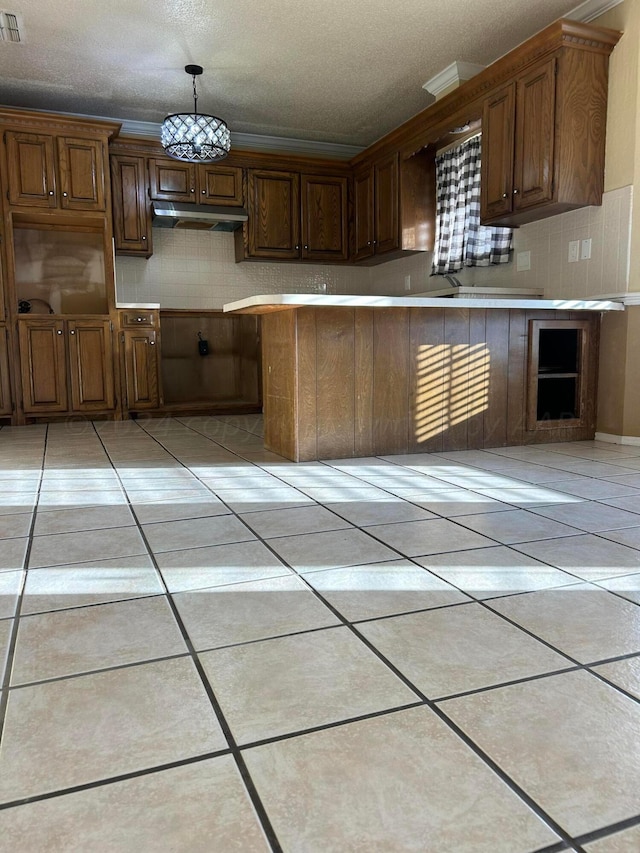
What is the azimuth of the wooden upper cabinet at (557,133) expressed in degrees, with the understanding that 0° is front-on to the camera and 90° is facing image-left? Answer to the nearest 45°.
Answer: approximately 45°

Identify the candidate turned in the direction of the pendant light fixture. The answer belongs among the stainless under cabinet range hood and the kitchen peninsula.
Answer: the stainless under cabinet range hood

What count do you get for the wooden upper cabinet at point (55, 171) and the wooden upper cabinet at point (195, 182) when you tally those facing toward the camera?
2

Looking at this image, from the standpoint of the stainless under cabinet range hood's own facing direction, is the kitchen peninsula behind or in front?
in front

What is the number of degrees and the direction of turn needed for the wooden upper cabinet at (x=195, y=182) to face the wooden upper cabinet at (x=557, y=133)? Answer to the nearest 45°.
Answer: approximately 45° to its left

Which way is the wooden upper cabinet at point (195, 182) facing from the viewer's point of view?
toward the camera

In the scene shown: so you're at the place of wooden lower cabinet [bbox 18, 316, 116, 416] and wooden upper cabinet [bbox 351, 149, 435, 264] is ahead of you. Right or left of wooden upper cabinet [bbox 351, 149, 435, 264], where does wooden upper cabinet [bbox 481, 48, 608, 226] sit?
right

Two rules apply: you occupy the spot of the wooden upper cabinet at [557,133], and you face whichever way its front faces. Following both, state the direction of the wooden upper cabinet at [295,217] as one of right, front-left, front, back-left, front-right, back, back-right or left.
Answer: right

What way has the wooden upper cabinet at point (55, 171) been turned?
toward the camera

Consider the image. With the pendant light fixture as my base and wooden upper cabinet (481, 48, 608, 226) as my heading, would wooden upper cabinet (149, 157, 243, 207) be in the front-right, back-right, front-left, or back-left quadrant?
back-left

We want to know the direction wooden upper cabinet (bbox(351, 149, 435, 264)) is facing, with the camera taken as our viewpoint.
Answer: facing the viewer and to the left of the viewer

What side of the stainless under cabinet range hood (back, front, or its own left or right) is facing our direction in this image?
front

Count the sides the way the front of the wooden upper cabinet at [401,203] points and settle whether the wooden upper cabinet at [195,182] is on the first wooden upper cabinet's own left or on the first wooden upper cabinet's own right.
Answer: on the first wooden upper cabinet's own right

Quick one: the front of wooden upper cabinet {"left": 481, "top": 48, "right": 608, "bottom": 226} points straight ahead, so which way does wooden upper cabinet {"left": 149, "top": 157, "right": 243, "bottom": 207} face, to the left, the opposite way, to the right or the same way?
to the left

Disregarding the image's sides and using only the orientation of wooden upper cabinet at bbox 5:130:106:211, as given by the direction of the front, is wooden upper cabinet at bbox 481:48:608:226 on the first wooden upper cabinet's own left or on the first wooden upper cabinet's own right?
on the first wooden upper cabinet's own left

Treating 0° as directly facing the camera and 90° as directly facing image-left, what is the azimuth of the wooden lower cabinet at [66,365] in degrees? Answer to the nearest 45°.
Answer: approximately 0°

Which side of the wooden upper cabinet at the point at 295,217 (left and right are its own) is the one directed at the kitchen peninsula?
front

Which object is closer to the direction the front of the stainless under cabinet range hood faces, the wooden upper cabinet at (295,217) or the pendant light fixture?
the pendant light fixture
